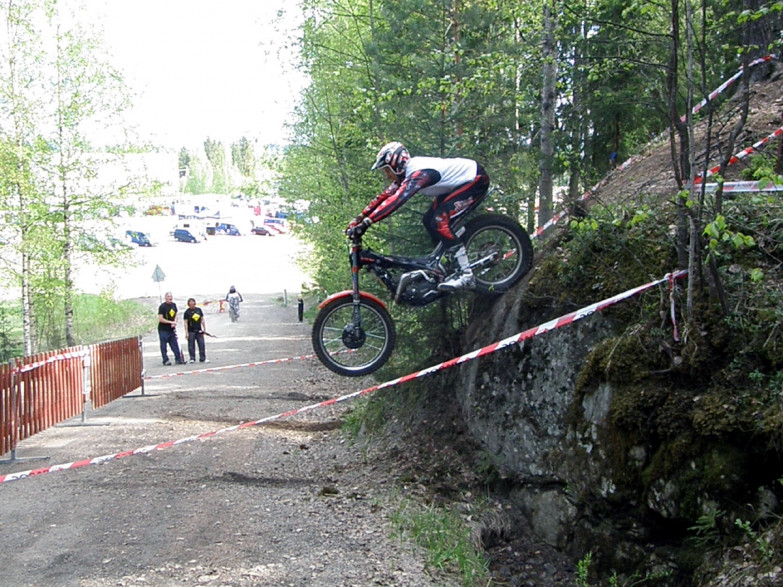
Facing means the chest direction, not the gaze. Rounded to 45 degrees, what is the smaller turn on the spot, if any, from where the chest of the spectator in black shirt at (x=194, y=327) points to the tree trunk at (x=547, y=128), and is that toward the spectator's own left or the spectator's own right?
0° — they already face it

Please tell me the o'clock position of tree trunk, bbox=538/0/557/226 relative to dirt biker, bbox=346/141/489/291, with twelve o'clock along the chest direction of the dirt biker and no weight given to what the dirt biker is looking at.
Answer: The tree trunk is roughly at 4 o'clock from the dirt biker.

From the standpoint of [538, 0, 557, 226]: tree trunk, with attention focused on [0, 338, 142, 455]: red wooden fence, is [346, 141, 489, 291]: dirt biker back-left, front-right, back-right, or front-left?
front-left

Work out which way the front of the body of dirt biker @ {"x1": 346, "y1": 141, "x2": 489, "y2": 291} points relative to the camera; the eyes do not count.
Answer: to the viewer's left

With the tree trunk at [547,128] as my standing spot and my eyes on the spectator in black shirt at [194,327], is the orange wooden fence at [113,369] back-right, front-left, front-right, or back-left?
front-left

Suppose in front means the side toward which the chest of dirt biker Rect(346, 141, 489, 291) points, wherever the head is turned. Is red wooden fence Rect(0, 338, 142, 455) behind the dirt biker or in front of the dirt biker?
in front

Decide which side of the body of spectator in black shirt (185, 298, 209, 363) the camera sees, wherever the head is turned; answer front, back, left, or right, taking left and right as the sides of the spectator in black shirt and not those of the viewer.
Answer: front

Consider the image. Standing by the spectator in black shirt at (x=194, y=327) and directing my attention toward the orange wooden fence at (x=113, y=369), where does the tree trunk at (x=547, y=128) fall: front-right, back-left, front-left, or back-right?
front-left
